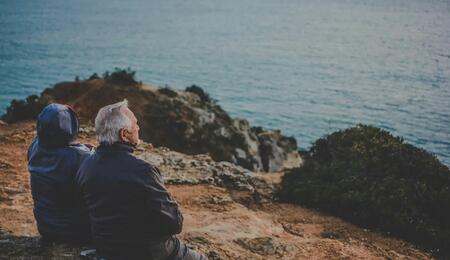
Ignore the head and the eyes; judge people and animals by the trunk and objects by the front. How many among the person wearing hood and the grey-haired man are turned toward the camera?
0

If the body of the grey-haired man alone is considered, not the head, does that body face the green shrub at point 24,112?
no

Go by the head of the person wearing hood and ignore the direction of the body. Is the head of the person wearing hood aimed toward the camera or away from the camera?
away from the camera

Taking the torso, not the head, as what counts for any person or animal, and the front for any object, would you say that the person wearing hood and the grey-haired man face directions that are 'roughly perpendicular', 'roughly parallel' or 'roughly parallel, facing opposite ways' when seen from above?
roughly parallel

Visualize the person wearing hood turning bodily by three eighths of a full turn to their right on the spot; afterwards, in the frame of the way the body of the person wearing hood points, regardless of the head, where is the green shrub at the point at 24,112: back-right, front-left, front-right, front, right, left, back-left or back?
back

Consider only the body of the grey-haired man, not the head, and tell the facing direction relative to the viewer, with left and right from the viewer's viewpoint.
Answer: facing away from the viewer and to the right of the viewer

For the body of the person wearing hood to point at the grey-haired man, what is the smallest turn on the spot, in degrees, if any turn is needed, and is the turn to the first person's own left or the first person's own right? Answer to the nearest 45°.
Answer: approximately 90° to the first person's own right

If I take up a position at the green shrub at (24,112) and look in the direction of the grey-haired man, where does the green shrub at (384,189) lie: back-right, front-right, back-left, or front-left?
front-left

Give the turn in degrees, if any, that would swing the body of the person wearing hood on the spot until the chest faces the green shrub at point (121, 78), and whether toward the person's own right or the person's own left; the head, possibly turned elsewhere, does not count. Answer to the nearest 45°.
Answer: approximately 45° to the person's own left

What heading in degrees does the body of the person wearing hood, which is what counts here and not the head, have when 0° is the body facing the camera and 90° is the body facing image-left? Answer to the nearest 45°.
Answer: approximately 225°

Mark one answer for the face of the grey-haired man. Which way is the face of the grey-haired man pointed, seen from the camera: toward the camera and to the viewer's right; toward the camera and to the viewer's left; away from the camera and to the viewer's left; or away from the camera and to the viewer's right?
away from the camera and to the viewer's right

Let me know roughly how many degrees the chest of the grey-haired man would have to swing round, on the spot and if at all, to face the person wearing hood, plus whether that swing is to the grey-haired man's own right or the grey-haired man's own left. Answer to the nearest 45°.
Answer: approximately 90° to the grey-haired man's own left
